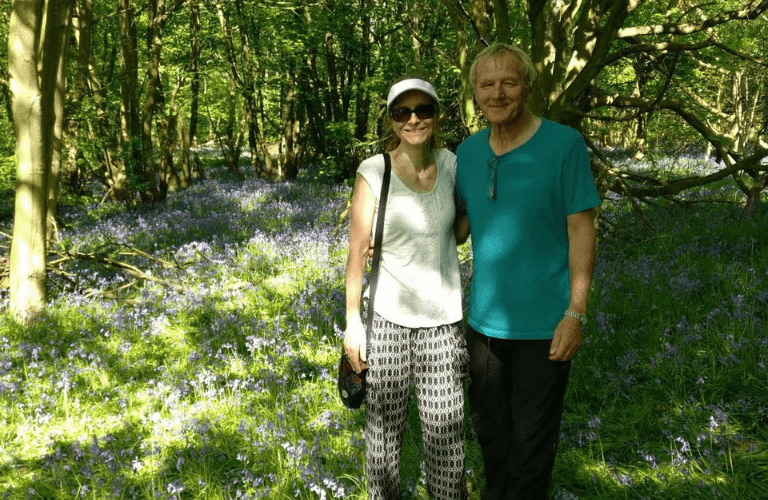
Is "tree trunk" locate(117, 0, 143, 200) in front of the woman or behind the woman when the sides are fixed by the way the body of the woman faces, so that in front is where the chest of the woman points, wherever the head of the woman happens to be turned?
behind

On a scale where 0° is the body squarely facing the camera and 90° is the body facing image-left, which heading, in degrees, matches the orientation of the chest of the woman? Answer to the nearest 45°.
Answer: approximately 0°

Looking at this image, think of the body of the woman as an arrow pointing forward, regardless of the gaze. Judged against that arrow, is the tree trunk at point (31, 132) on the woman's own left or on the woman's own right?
on the woman's own right

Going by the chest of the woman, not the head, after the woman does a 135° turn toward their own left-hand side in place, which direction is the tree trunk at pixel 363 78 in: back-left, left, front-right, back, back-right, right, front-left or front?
front-left
